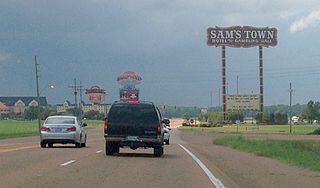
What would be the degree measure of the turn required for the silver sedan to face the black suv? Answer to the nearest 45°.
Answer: approximately 180°

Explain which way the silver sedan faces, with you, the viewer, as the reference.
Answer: facing away from the viewer

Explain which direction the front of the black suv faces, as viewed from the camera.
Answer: facing away from the viewer

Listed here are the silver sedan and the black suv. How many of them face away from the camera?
2
